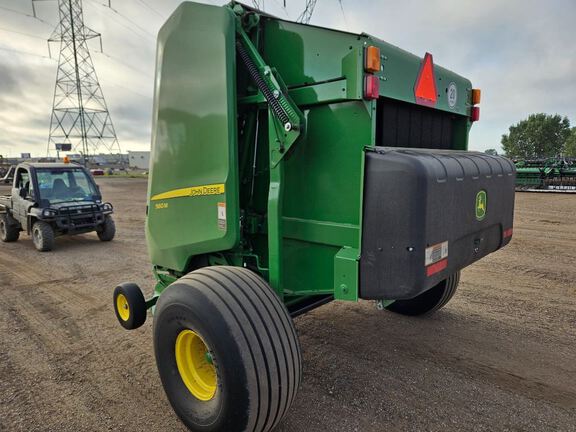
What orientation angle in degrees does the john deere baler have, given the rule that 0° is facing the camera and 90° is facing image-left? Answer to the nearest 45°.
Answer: approximately 135°

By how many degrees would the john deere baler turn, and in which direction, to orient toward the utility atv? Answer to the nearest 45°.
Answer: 0° — it already faces it
